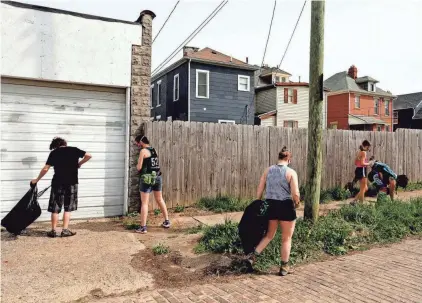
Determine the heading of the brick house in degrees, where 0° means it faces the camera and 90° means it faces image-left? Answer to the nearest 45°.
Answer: approximately 315°

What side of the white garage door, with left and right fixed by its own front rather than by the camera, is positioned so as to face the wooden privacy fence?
left

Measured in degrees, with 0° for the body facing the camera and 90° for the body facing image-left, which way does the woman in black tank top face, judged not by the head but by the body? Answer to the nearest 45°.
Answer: approximately 135°

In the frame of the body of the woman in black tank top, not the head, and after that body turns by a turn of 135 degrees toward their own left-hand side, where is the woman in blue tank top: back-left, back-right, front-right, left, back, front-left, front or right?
front-left

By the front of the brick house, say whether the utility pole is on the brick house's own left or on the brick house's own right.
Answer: on the brick house's own right

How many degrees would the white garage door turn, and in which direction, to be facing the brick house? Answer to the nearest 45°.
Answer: approximately 135° to its left

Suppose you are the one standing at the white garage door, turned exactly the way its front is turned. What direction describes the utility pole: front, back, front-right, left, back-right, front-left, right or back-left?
front-left

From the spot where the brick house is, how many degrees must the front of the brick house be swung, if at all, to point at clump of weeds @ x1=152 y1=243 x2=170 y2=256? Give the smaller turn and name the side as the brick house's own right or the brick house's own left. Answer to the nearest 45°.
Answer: approximately 45° to the brick house's own right

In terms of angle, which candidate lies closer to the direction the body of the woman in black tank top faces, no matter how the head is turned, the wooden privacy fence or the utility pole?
the wooden privacy fence

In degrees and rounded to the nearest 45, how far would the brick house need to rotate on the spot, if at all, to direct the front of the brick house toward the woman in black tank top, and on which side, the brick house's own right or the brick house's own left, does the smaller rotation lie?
approximately 45° to the brick house's own right

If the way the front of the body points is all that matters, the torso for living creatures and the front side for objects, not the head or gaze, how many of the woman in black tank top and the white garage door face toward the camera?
1

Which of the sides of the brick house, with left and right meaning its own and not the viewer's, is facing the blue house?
right

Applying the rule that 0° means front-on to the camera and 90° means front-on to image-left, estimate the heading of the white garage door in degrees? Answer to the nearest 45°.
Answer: approximately 0°
